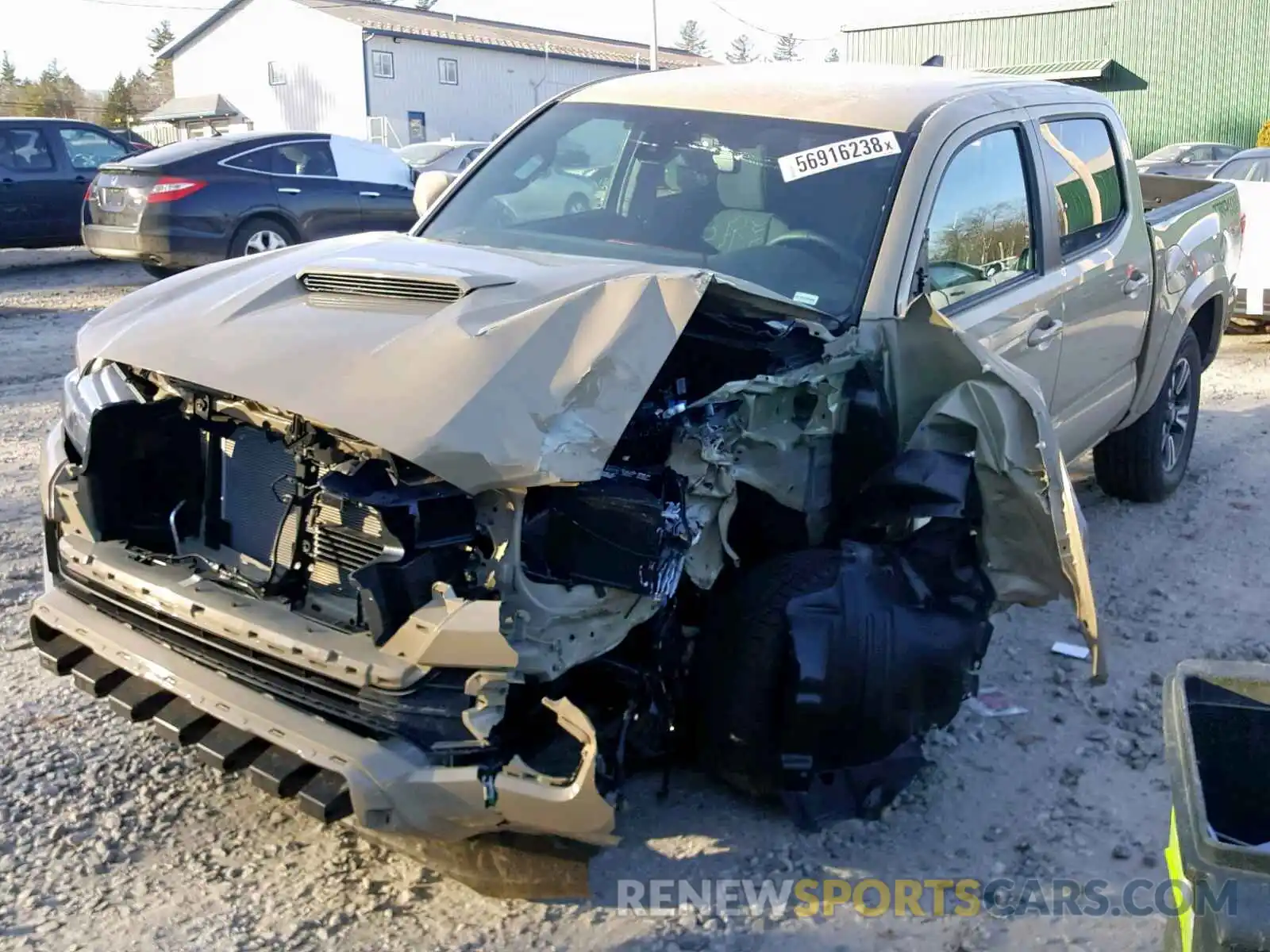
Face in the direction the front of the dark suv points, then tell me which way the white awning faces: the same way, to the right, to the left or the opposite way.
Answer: the opposite way

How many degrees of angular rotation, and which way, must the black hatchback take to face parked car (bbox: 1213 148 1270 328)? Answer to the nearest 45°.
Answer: approximately 90° to its right

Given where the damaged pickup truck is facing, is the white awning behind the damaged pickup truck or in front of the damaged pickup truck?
behind

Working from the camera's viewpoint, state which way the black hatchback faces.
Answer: facing away from the viewer and to the right of the viewer

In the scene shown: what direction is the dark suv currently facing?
to the viewer's right

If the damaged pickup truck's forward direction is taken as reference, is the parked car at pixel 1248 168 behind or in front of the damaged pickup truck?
behind

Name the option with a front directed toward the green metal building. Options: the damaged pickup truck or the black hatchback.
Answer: the black hatchback

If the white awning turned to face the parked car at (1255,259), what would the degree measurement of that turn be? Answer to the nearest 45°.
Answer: approximately 45° to its left

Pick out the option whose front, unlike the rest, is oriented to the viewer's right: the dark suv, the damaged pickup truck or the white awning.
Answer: the dark suv

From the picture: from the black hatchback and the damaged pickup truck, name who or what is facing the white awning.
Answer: the black hatchback
